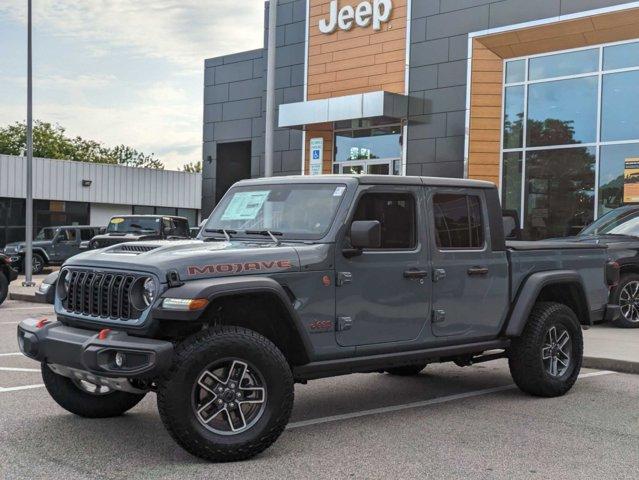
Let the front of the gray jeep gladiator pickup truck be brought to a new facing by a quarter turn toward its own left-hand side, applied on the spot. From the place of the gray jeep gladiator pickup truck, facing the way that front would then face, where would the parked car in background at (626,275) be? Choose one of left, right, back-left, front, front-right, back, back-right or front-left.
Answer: left

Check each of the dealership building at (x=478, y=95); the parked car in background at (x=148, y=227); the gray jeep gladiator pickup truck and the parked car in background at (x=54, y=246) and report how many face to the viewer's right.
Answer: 0

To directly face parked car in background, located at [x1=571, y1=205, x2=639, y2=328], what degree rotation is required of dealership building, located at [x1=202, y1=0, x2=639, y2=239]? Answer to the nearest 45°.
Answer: approximately 45° to its left

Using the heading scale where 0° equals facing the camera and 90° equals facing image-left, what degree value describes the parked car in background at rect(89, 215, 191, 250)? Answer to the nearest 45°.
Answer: approximately 45°

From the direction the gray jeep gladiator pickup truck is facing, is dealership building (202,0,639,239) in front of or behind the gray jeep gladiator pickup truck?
behind

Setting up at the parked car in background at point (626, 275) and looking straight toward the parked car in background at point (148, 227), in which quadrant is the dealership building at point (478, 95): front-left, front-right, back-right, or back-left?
front-right

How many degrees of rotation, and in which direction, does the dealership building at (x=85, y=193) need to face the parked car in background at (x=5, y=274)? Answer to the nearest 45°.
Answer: approximately 45° to its right

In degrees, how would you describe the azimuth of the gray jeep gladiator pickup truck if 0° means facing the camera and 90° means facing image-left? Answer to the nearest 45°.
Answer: approximately 45°

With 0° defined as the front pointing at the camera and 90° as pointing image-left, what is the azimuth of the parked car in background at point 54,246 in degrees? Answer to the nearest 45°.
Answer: approximately 45°

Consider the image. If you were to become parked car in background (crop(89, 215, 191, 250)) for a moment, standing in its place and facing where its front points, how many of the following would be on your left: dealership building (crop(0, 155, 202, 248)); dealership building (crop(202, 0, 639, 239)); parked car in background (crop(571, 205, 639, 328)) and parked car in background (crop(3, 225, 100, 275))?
2

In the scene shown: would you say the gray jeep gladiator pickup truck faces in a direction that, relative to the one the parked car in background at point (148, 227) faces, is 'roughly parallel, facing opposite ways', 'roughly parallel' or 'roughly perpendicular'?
roughly parallel

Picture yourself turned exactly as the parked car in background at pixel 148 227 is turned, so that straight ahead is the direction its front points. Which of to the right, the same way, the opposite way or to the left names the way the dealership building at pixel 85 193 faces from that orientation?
to the left

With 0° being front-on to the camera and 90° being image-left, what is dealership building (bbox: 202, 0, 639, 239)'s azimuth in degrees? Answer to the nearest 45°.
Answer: approximately 45°

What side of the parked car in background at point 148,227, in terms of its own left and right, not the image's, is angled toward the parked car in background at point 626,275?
left

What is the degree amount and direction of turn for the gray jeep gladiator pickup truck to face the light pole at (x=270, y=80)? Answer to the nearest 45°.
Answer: approximately 135° to its right

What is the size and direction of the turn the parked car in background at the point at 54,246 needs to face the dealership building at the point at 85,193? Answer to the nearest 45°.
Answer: approximately 135° to its right

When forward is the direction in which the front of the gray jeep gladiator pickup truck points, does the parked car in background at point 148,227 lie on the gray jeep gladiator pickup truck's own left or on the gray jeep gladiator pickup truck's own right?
on the gray jeep gladiator pickup truck's own right

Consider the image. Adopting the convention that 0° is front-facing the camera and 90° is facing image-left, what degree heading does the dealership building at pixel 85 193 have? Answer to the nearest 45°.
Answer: approximately 315°

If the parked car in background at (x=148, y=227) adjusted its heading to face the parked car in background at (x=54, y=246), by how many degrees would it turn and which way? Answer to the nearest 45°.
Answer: approximately 90° to its right
